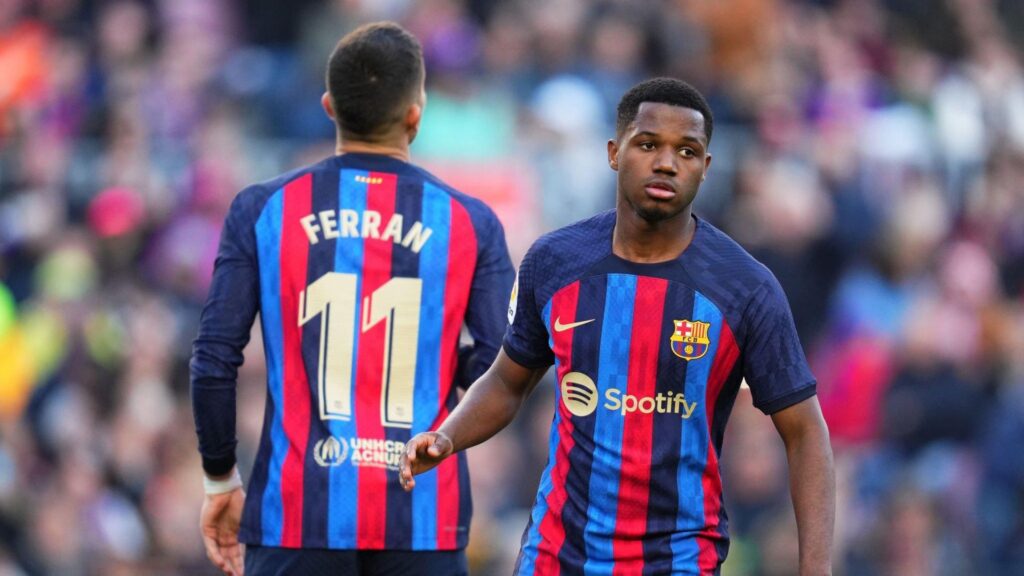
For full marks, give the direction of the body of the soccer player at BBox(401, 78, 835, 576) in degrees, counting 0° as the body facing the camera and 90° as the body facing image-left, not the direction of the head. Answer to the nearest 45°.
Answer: approximately 0°

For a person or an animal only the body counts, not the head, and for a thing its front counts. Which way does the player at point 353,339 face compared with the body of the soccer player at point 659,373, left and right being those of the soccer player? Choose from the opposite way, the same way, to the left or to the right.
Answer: the opposite way

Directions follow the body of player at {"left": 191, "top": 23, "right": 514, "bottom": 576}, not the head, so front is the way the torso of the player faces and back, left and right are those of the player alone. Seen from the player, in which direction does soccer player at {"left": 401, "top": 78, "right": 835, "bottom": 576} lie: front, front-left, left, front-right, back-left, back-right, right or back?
back-right

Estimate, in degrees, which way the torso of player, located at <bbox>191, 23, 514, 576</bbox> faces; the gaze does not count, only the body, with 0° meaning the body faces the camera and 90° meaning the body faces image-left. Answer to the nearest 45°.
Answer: approximately 180°

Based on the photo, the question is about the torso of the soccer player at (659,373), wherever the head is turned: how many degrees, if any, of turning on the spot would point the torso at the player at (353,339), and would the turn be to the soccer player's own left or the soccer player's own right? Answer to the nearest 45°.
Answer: approximately 135° to the soccer player's own right

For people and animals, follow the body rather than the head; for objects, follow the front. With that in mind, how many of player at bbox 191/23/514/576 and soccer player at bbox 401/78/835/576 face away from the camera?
1

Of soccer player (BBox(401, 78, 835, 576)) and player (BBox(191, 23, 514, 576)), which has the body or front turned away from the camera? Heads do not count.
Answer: the player
